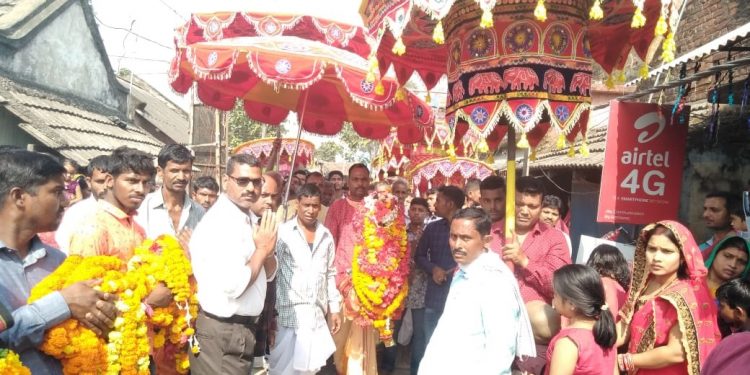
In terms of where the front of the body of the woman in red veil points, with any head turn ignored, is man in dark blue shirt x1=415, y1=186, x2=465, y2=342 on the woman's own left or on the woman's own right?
on the woman's own right

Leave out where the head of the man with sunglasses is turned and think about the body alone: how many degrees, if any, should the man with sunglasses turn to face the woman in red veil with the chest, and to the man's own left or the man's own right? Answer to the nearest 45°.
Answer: approximately 45° to the man's own left

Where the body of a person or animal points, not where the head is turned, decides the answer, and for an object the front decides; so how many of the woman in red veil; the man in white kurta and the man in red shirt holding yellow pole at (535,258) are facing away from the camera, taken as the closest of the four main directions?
0

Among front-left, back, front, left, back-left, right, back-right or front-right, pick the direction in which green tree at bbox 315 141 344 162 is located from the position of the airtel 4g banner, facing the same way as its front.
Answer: back-right

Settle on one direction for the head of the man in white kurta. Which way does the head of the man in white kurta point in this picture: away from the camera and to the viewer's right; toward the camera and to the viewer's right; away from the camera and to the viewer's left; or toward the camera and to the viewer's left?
toward the camera and to the viewer's left

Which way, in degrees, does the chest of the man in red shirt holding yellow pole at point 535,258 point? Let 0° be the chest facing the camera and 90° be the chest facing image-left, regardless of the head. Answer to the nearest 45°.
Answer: approximately 45°

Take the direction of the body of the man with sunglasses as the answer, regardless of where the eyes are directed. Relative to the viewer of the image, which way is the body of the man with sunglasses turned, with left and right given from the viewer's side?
facing the viewer and to the right of the viewer

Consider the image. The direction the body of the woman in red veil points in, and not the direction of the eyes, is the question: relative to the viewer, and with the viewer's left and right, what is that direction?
facing the viewer and to the left of the viewer

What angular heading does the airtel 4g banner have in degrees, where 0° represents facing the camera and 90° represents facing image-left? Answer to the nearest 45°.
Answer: approximately 0°

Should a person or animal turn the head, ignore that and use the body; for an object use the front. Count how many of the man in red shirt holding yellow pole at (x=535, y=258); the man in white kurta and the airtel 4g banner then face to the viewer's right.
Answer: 0

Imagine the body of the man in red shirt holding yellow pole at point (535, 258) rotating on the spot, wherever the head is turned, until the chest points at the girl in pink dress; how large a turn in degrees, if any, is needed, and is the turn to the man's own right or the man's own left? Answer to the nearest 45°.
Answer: approximately 45° to the man's own left

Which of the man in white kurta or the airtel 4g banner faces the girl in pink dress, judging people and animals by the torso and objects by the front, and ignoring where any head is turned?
the airtel 4g banner
